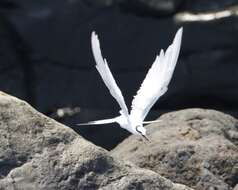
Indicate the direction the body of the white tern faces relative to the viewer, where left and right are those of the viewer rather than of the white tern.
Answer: facing the viewer and to the right of the viewer
